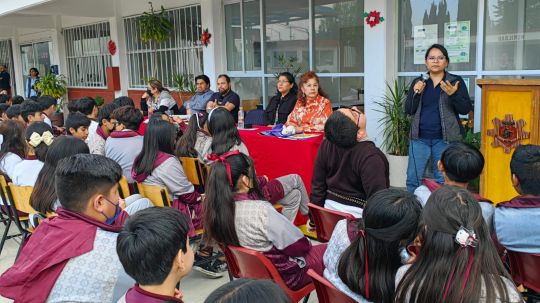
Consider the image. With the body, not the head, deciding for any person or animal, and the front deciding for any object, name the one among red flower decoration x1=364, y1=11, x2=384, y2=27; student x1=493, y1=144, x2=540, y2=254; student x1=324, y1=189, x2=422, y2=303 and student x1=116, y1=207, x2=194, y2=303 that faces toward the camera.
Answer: the red flower decoration

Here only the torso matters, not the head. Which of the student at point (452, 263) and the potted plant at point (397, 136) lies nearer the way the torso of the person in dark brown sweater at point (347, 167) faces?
the potted plant

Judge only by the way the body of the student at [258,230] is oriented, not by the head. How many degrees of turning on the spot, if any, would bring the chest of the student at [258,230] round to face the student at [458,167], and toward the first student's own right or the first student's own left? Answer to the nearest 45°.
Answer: approximately 45° to the first student's own right

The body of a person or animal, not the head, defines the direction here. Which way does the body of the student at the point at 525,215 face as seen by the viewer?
away from the camera

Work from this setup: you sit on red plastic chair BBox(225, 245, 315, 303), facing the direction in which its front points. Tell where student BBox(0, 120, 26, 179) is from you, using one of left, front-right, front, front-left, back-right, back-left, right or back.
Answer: left

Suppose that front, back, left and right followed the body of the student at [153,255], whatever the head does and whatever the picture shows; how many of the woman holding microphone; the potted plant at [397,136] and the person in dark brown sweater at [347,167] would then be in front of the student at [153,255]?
3

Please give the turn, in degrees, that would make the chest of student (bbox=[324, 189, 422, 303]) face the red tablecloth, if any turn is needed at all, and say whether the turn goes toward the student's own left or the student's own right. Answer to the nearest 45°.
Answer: approximately 45° to the student's own left

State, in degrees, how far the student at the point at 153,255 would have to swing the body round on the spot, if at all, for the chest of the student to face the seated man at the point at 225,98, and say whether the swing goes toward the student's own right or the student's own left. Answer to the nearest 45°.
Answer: approximately 45° to the student's own left

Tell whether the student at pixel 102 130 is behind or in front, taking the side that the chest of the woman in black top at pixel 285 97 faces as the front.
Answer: in front

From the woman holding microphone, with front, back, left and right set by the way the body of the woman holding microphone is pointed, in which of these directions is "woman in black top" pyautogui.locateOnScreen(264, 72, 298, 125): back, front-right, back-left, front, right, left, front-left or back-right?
back-right

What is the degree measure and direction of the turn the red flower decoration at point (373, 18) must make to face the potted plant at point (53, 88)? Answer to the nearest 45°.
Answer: approximately 135° to its right

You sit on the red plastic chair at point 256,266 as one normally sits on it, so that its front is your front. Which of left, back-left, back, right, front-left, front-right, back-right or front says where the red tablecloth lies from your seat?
front-left

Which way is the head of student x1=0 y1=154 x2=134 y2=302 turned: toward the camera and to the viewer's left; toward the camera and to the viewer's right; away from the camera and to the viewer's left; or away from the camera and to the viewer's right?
away from the camera and to the viewer's right

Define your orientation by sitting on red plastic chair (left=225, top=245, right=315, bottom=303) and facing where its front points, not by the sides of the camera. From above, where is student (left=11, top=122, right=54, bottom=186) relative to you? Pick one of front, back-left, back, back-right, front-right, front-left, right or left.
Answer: left
